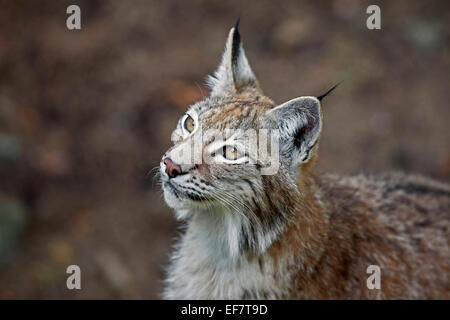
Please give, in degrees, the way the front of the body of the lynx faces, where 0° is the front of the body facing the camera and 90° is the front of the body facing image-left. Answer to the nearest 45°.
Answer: approximately 45°
